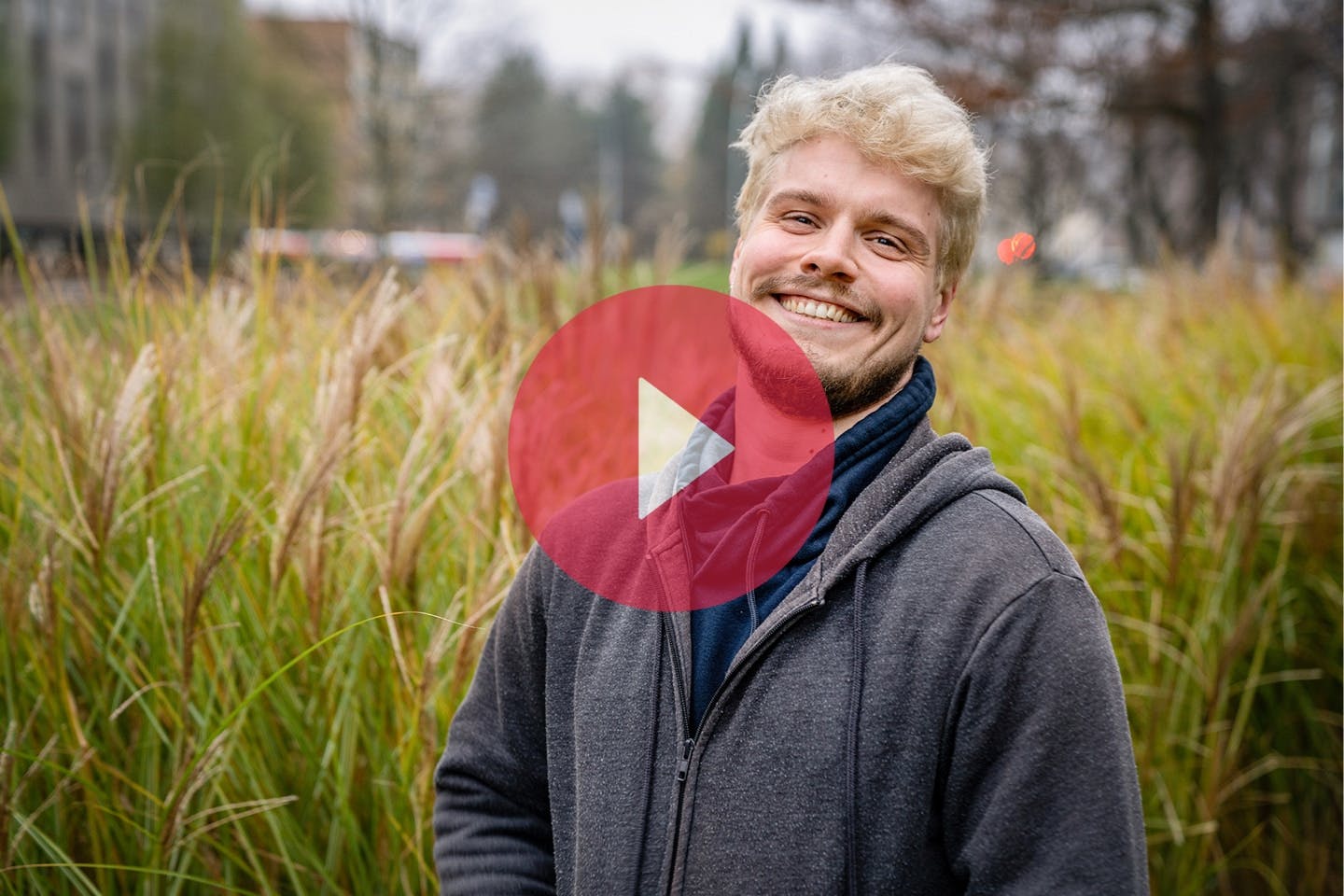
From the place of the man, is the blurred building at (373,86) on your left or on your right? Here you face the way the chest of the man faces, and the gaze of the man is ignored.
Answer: on your right

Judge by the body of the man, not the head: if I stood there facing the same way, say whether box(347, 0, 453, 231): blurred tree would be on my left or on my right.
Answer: on my right

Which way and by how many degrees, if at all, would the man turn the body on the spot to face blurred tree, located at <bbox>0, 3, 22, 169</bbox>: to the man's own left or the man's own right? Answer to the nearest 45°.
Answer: approximately 90° to the man's own right

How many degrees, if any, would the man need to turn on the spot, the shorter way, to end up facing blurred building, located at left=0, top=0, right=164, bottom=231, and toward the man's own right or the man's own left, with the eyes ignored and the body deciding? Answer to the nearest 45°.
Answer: approximately 90° to the man's own right

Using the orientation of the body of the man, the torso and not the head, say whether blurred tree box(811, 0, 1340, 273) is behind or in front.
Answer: behind

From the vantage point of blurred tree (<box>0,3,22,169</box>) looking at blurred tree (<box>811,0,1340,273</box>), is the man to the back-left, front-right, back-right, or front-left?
front-right

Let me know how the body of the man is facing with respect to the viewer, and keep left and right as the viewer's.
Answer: facing the viewer and to the left of the viewer

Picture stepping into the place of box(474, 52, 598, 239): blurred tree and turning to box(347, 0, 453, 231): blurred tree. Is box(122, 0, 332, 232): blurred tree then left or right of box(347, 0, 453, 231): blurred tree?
right
